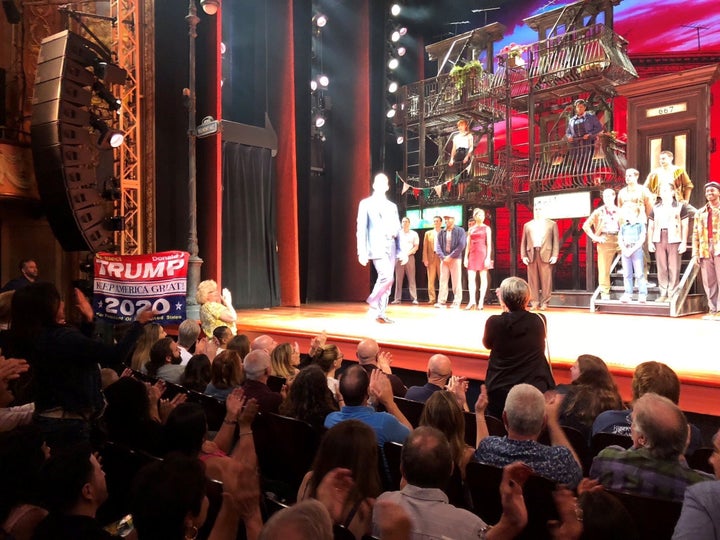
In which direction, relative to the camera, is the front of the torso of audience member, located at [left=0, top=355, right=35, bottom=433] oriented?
to the viewer's right

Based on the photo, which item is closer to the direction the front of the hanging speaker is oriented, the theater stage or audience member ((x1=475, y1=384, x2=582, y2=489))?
the audience member

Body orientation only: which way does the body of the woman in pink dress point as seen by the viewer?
toward the camera

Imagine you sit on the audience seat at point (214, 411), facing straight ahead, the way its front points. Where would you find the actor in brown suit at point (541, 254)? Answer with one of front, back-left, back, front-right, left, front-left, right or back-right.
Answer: front

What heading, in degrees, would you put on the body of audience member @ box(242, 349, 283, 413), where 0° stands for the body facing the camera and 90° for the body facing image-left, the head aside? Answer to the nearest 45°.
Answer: approximately 225°

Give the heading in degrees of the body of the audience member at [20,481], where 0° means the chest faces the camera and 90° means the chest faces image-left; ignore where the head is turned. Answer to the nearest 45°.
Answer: approximately 225°

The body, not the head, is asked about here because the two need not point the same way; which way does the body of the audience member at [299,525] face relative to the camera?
away from the camera

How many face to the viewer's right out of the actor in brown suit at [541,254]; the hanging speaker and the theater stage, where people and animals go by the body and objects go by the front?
0

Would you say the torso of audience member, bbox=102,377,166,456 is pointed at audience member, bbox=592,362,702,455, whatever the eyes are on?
no

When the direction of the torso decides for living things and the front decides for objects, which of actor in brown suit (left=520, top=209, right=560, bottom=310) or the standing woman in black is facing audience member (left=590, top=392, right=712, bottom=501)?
the actor in brown suit

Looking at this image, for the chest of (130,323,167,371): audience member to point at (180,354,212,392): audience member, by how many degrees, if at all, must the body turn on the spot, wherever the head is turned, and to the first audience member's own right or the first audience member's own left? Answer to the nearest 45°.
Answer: approximately 135° to the first audience member's own right

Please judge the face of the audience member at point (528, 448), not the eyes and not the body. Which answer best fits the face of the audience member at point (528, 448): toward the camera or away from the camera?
away from the camera

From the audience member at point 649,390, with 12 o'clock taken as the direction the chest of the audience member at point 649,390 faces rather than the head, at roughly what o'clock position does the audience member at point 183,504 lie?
the audience member at point 183,504 is roughly at 7 o'clock from the audience member at point 649,390.

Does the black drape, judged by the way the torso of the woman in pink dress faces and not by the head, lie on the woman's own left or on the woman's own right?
on the woman's own right

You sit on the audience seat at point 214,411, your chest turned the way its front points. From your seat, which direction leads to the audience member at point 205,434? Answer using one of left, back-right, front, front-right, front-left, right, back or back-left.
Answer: back-right

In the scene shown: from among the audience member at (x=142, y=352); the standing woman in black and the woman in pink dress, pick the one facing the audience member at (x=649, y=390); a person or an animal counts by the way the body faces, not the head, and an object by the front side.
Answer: the woman in pink dress

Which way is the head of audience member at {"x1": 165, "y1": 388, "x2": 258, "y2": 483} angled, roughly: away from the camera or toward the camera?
away from the camera

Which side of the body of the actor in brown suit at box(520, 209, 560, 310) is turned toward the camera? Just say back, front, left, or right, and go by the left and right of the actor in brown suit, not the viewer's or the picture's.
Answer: front
